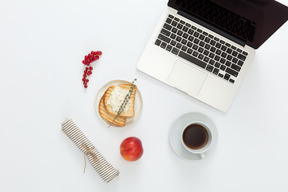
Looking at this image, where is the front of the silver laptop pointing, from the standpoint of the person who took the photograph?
facing the viewer and to the left of the viewer
